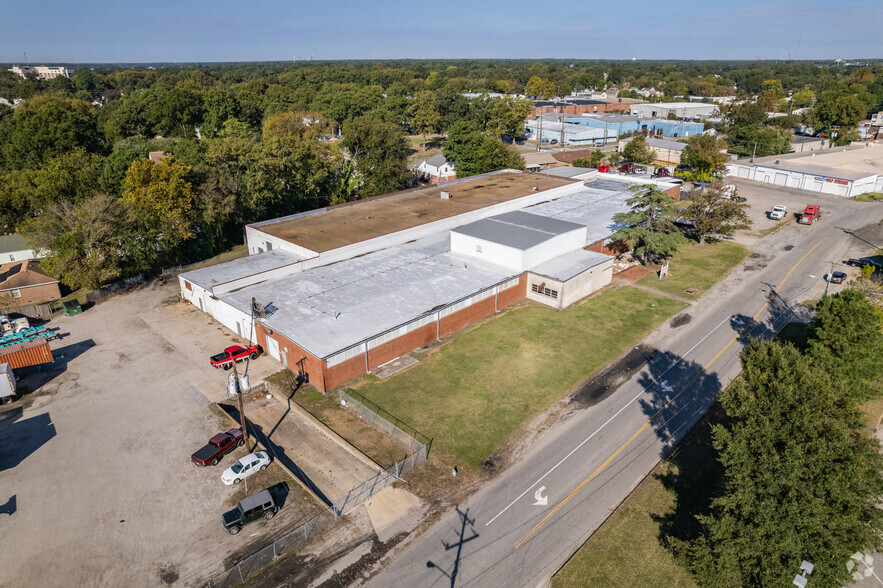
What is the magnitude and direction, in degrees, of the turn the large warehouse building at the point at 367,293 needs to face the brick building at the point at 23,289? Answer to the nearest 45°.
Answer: approximately 135° to its right

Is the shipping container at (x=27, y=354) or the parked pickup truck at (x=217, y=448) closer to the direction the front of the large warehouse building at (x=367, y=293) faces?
the parked pickup truck

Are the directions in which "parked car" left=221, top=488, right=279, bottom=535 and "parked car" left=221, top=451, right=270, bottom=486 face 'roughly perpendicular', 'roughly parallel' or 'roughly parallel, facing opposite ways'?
roughly parallel

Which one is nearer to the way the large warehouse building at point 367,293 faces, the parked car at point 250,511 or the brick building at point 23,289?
the parked car

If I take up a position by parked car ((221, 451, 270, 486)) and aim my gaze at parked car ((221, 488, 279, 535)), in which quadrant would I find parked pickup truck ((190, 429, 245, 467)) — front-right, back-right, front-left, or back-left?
back-right

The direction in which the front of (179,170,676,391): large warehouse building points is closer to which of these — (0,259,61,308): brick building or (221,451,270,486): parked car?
the parked car

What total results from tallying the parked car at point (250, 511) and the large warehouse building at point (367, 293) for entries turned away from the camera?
0

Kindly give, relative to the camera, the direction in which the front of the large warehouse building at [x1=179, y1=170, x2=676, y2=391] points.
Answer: facing the viewer and to the right of the viewer

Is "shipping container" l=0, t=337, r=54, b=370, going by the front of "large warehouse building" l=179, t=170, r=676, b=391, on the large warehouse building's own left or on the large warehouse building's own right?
on the large warehouse building's own right

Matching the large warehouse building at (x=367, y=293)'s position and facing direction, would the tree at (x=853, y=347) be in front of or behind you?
in front
